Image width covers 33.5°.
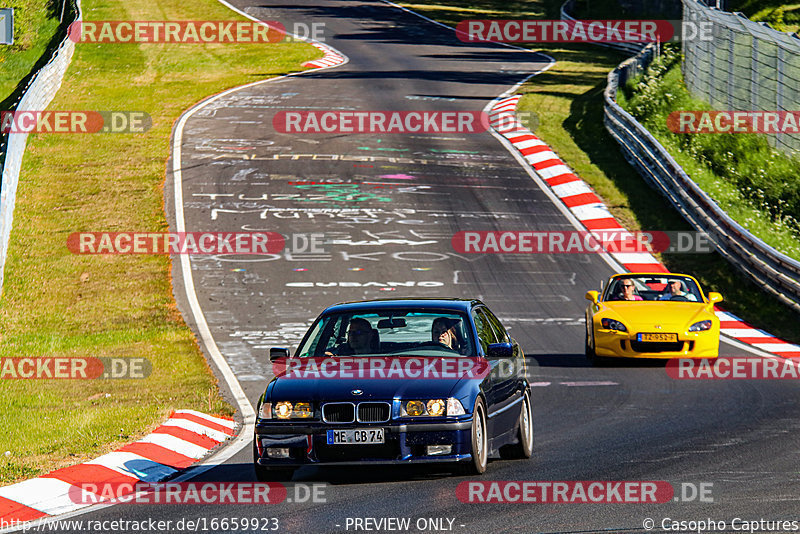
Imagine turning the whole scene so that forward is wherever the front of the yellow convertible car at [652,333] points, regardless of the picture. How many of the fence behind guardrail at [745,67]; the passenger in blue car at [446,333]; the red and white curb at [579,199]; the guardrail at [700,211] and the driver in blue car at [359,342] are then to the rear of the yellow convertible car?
3

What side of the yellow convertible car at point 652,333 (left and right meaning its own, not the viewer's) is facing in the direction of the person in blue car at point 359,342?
front

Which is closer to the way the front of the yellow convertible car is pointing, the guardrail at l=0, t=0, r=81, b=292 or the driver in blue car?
the driver in blue car

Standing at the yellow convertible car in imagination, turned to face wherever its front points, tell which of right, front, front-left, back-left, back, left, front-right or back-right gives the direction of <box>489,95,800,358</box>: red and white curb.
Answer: back

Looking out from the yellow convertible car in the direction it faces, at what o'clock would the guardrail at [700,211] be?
The guardrail is roughly at 6 o'clock from the yellow convertible car.

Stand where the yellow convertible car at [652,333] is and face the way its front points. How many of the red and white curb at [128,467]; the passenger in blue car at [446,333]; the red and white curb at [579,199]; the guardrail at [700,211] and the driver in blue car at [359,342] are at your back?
2

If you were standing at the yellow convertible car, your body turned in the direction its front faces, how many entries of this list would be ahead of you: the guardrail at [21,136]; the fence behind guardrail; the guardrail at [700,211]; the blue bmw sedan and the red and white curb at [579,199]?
1

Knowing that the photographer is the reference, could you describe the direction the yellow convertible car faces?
facing the viewer

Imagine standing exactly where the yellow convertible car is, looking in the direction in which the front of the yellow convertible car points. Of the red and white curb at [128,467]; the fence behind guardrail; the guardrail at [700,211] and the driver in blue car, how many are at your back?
2

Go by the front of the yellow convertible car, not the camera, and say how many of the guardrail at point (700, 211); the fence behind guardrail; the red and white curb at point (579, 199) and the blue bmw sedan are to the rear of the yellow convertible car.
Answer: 3

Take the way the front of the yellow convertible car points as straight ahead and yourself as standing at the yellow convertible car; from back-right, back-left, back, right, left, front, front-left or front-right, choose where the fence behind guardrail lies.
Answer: back

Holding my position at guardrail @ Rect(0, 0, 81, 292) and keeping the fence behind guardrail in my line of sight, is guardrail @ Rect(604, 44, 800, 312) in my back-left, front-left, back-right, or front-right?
front-right

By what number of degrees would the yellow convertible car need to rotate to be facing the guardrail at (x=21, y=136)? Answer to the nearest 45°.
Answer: approximately 135° to its right

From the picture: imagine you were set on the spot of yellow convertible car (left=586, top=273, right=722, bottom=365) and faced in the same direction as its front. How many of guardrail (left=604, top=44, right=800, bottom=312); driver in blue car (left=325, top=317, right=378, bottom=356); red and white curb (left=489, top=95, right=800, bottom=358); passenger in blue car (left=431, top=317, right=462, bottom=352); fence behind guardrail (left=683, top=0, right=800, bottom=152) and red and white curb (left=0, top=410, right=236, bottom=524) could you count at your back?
3

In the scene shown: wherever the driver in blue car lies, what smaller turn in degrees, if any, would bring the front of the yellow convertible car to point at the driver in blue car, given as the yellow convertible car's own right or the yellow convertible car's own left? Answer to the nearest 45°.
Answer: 0° — it already faces them

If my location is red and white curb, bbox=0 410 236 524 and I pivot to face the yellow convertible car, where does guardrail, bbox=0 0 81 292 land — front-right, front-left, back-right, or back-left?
front-left

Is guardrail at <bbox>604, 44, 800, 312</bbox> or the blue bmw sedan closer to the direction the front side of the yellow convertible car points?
the blue bmw sedan

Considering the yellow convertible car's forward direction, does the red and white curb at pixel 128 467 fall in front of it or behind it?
in front
